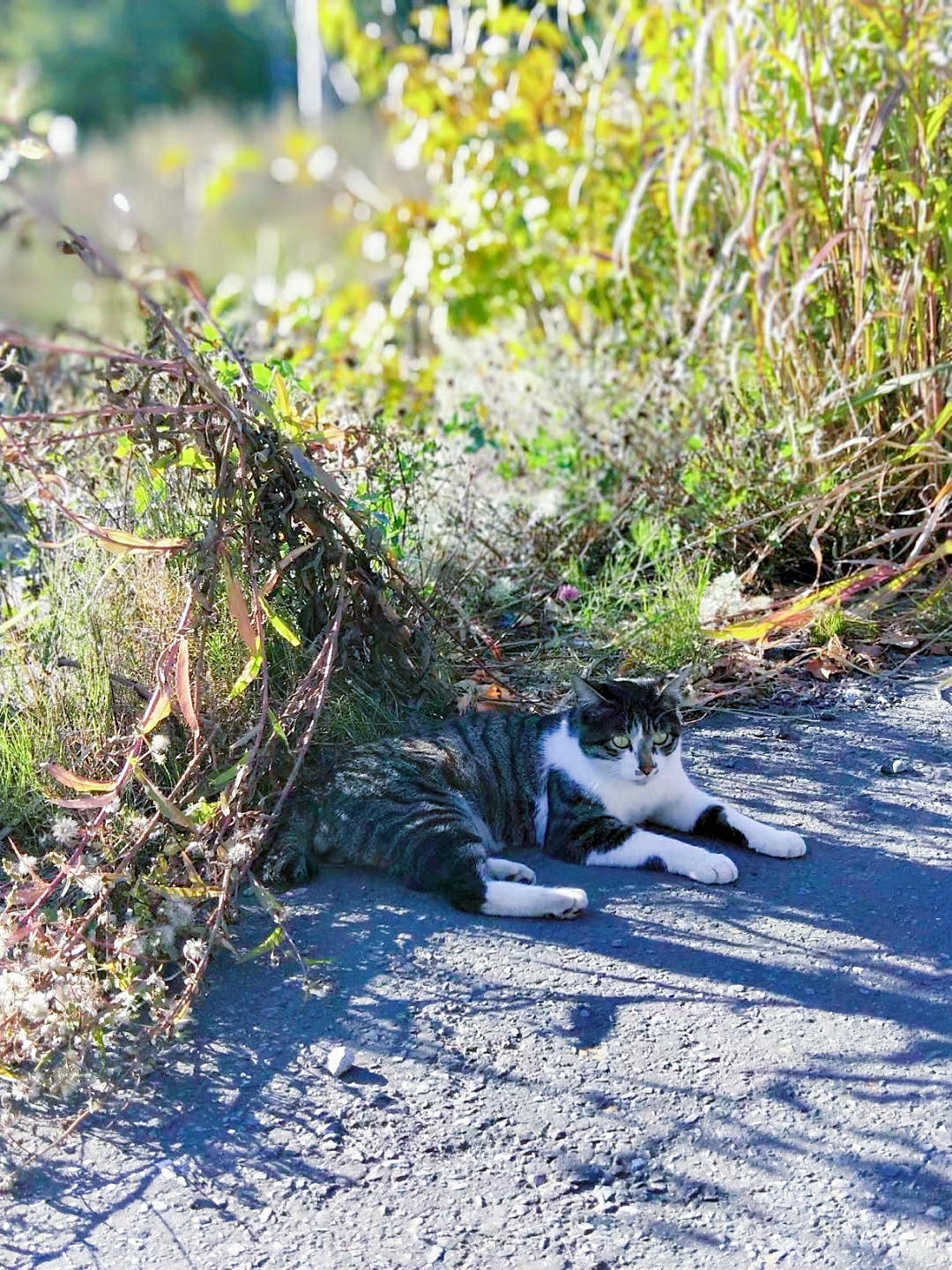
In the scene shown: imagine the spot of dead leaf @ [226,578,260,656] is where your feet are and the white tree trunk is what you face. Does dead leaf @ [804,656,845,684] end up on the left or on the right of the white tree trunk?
right

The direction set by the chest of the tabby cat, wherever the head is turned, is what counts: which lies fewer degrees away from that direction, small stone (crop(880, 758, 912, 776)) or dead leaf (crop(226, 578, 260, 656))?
the small stone

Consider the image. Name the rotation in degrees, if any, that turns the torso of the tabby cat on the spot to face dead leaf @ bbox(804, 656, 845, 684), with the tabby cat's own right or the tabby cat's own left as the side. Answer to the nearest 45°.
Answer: approximately 45° to the tabby cat's own left

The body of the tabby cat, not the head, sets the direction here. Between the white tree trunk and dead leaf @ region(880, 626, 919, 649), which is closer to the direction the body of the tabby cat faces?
the dead leaf

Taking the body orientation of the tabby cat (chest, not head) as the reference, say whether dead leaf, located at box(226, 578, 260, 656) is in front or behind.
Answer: behind

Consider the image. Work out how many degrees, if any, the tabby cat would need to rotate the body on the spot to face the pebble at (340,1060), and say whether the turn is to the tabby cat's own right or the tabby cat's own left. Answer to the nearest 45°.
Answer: approximately 90° to the tabby cat's own right

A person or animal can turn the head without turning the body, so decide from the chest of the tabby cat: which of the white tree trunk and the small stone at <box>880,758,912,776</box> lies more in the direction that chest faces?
the small stone

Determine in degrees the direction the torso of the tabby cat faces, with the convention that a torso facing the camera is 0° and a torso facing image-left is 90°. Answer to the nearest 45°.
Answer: approximately 270°

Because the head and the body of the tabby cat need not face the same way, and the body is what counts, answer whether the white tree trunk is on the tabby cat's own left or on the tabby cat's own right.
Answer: on the tabby cat's own left

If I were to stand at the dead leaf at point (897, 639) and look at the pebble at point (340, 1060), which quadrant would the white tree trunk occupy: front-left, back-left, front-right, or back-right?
back-right
